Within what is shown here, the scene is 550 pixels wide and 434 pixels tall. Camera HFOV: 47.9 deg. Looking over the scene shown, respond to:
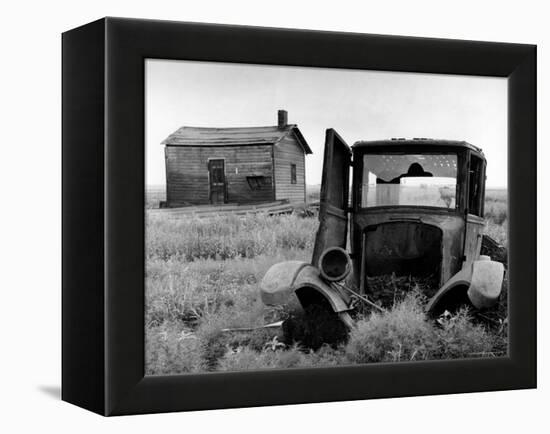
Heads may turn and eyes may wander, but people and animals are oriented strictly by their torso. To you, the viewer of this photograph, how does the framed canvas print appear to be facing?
facing the viewer and to the right of the viewer
